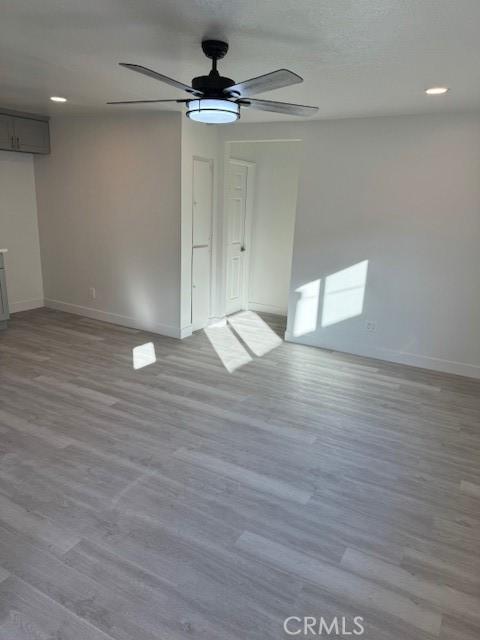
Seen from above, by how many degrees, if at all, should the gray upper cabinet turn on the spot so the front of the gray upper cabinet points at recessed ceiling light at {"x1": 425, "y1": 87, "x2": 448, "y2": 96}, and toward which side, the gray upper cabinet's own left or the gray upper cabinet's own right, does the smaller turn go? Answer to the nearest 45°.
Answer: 0° — it already faces it

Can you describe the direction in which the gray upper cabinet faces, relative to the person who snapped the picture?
facing the viewer and to the right of the viewer

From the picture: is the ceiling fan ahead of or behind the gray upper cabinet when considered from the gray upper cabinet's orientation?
ahead

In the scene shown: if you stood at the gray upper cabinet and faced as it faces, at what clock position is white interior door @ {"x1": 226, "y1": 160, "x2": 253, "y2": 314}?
The white interior door is roughly at 11 o'clock from the gray upper cabinet.

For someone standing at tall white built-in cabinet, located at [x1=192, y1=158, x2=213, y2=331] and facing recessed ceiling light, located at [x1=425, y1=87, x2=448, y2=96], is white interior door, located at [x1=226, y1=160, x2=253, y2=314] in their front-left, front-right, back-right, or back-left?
back-left

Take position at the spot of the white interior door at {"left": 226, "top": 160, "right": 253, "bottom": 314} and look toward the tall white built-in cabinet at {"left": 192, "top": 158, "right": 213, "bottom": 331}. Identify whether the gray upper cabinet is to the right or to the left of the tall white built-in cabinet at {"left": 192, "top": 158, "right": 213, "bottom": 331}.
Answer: right
